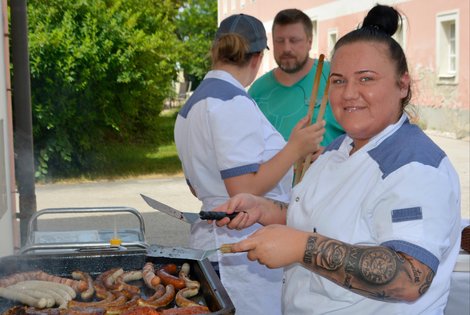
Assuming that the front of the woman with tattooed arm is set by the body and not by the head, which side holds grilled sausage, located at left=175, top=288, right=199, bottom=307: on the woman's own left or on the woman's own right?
on the woman's own right

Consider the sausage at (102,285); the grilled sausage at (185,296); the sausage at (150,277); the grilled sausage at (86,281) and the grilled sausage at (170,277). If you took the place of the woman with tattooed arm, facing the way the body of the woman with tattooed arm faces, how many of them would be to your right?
5

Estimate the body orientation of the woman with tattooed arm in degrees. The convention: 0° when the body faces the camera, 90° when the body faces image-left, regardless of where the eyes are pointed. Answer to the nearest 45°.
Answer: approximately 45°

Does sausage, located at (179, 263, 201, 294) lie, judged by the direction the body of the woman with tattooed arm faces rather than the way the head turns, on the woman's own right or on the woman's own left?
on the woman's own right

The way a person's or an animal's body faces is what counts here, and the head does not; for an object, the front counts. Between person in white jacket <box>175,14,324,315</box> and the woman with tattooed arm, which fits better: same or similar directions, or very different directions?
very different directions

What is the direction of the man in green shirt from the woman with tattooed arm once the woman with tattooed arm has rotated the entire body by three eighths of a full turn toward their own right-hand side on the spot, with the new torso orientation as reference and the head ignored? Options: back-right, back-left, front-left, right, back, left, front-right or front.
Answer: front

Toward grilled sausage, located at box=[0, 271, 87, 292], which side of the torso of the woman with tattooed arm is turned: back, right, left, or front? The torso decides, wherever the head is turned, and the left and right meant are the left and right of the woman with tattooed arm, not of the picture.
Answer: front

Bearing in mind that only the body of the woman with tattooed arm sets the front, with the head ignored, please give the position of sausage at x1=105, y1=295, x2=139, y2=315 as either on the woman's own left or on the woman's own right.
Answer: on the woman's own right
